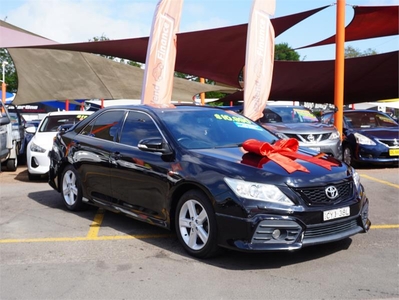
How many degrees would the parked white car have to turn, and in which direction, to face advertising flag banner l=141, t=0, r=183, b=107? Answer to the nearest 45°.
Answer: approximately 135° to its left

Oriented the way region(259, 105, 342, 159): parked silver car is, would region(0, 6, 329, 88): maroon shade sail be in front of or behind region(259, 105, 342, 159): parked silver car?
behind

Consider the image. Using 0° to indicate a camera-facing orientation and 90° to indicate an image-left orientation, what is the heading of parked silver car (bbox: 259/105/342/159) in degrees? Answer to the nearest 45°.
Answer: approximately 315°

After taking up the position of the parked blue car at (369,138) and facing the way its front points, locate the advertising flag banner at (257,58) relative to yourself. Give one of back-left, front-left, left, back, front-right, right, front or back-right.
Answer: back-right

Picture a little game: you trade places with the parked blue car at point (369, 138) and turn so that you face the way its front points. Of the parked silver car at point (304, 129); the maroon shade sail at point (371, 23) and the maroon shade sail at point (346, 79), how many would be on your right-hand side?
1

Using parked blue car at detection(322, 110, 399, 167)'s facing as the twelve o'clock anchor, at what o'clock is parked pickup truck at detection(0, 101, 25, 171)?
The parked pickup truck is roughly at 4 o'clock from the parked blue car.

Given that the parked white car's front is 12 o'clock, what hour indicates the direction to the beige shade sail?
The beige shade sail is roughly at 6 o'clock from the parked white car.

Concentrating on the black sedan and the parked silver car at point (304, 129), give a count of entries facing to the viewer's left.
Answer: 0

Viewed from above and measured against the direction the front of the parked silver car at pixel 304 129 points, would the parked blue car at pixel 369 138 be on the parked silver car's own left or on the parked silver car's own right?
on the parked silver car's own left

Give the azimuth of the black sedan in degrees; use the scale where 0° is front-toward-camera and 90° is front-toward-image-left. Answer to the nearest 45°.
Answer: approximately 315°

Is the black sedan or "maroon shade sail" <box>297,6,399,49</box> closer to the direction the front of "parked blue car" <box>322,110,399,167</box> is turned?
the black sedan
